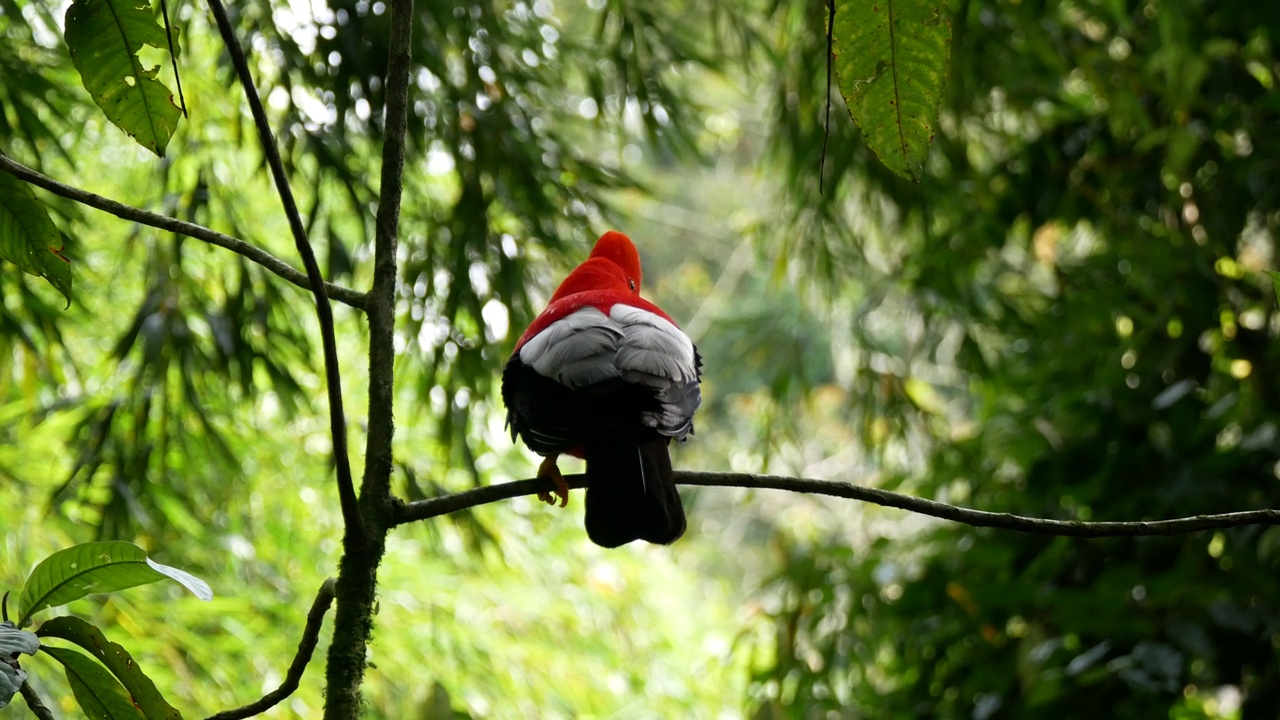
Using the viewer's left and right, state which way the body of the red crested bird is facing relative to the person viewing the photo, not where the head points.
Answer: facing away from the viewer
